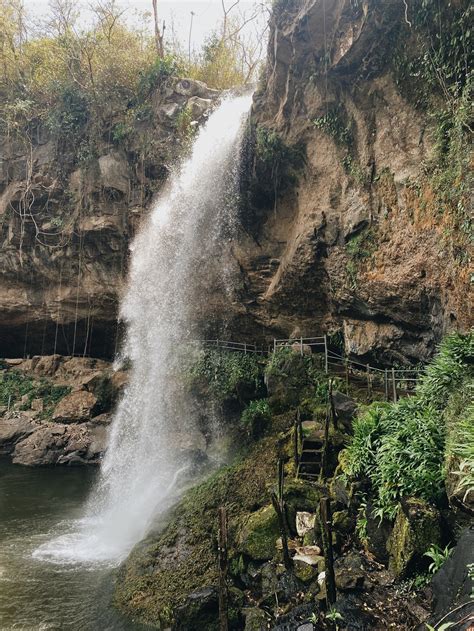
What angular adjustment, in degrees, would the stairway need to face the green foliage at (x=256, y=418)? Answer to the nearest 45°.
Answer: approximately 135° to its right

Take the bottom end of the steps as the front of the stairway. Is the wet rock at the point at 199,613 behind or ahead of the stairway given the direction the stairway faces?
ahead

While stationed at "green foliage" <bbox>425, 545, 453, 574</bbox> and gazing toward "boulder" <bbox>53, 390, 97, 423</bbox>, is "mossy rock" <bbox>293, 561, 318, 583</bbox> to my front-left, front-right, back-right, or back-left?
front-left

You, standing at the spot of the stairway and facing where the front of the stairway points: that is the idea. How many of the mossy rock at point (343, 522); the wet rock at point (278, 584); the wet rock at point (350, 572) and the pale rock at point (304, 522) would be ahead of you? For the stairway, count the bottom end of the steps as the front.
4

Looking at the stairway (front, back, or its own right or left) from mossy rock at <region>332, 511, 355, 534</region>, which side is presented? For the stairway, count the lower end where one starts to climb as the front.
front

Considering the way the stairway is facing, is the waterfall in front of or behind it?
behind

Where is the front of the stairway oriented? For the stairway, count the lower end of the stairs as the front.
toward the camera

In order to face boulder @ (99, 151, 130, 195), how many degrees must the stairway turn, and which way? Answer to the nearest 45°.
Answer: approximately 135° to its right

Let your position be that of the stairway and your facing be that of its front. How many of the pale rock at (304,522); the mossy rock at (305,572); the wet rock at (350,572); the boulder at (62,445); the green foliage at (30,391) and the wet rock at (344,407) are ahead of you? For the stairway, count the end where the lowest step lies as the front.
3

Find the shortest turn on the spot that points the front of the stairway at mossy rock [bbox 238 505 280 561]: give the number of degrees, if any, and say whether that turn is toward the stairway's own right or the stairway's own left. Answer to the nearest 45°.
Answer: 0° — it already faces it

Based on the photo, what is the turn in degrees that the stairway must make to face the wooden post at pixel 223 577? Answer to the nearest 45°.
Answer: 0° — it already faces it

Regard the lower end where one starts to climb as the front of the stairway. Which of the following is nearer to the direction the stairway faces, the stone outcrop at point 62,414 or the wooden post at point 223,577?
the wooden post

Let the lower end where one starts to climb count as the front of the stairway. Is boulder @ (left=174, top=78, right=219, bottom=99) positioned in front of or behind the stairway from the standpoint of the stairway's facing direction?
behind

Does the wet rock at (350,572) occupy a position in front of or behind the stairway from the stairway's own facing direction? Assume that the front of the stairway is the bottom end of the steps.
in front

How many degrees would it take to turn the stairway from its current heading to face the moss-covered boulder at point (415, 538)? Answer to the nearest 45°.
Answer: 0° — it already faces it

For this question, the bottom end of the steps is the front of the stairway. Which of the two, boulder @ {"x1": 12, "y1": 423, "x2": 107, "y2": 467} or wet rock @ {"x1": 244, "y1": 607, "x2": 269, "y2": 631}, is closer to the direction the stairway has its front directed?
the wet rock

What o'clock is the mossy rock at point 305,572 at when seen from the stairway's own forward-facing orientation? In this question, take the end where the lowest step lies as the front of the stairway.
The mossy rock is roughly at 12 o'clock from the stairway.

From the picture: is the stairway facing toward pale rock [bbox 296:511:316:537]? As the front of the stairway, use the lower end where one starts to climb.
yes

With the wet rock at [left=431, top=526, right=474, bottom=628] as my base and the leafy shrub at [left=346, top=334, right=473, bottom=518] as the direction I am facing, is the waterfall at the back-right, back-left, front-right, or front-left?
front-left
